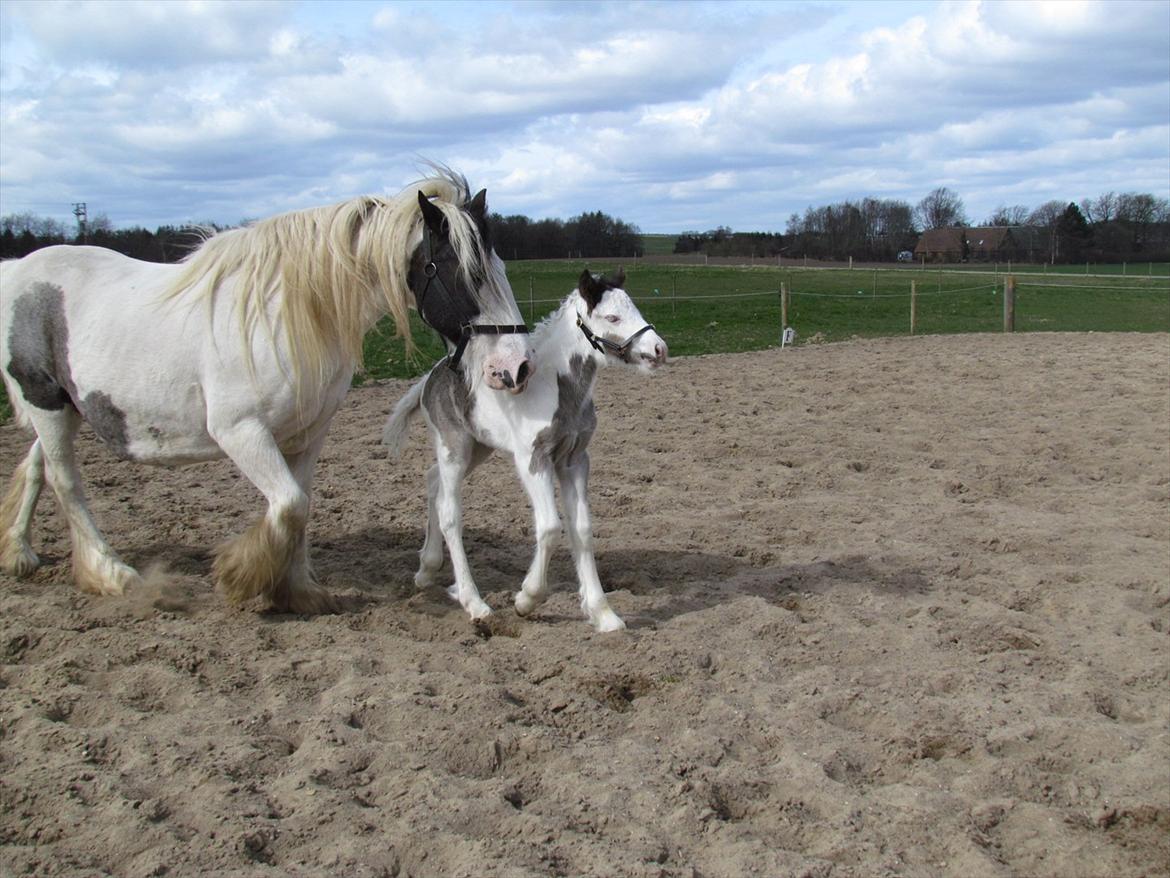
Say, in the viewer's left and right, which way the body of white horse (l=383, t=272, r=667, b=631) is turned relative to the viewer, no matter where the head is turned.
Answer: facing the viewer and to the right of the viewer

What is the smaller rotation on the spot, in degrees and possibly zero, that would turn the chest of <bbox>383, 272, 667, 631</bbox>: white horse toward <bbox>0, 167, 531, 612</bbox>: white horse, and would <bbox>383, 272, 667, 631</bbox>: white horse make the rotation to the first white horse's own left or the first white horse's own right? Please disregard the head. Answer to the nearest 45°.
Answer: approximately 135° to the first white horse's own right
